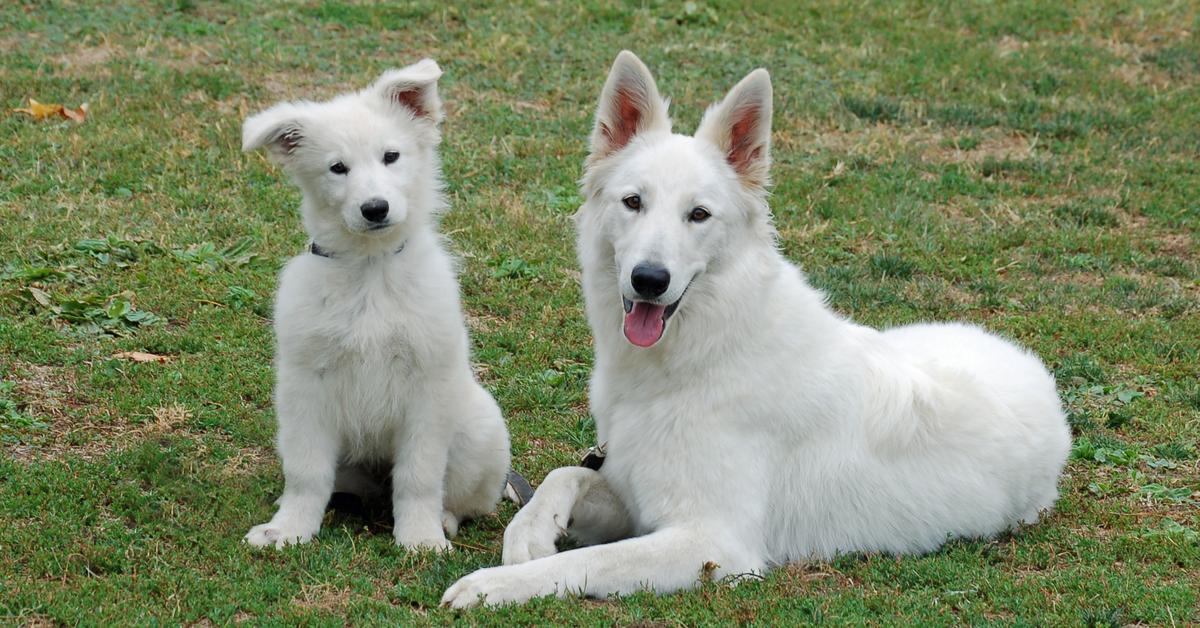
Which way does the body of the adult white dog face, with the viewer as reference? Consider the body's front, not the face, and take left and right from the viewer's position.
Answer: facing the viewer and to the left of the viewer

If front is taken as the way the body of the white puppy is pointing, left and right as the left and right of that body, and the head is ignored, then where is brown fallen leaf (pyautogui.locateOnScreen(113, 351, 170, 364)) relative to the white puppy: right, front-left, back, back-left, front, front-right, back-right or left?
back-right

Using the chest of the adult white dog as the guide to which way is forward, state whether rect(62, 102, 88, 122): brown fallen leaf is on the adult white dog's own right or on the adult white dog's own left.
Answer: on the adult white dog's own right

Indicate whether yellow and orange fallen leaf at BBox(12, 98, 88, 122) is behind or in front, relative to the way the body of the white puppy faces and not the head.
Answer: behind

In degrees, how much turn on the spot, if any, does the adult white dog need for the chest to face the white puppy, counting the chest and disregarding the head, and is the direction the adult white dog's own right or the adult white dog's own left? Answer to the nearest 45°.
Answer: approximately 45° to the adult white dog's own right

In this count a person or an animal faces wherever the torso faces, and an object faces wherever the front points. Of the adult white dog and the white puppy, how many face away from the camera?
0

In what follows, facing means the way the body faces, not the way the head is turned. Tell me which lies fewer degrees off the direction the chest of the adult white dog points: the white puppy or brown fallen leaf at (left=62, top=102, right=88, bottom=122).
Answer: the white puppy

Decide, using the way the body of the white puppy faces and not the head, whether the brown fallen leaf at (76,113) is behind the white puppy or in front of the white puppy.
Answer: behind

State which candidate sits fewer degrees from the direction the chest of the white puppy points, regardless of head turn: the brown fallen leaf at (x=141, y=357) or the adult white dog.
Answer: the adult white dog

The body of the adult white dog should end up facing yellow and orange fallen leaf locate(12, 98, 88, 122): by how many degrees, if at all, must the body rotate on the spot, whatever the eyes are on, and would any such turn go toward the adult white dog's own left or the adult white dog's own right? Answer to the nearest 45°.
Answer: approximately 90° to the adult white dog's own right
